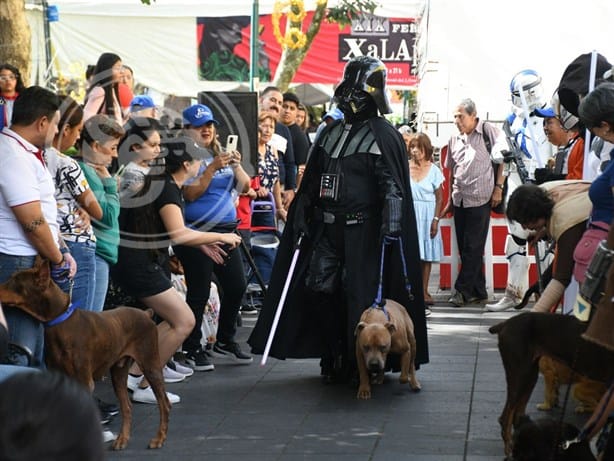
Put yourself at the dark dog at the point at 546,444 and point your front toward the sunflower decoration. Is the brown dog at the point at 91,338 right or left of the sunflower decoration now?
left

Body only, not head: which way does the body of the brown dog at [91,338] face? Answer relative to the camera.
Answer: to the viewer's left

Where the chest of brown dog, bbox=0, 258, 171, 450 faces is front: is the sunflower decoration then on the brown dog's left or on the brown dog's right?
on the brown dog's right

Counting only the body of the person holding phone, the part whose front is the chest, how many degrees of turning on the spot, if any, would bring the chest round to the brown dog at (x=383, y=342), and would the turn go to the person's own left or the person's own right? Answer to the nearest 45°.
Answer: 0° — they already face it

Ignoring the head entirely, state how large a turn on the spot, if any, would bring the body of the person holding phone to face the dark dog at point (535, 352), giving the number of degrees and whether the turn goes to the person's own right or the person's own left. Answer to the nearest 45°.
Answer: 0° — they already face it

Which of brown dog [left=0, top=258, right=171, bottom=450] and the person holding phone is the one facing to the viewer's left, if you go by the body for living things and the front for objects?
the brown dog

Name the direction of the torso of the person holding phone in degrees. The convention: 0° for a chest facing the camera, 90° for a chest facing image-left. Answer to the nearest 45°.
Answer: approximately 315°

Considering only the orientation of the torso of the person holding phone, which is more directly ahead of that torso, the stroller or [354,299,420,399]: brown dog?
the brown dog
